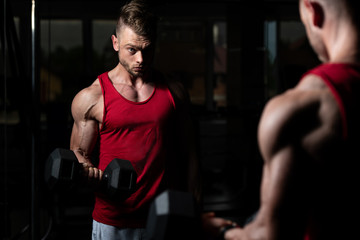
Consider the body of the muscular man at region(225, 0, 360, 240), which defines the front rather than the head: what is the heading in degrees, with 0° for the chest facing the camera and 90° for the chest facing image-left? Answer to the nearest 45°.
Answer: approximately 135°

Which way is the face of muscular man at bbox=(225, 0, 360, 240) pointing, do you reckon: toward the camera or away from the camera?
away from the camera
